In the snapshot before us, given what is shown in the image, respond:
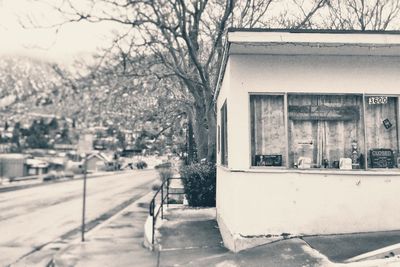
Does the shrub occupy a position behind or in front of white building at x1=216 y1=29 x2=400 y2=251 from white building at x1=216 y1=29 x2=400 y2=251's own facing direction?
behind

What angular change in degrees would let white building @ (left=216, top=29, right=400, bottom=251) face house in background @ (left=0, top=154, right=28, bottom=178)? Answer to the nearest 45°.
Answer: approximately 135° to its right

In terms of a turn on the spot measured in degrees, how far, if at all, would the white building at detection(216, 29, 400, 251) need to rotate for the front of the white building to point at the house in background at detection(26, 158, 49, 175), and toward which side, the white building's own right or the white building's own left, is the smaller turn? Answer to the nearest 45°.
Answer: approximately 135° to the white building's own right

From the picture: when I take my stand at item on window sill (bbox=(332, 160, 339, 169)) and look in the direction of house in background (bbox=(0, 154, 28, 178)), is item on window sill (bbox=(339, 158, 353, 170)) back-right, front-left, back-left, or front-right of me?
back-right

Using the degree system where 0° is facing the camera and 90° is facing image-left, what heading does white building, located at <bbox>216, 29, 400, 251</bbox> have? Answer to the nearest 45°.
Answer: approximately 0°
